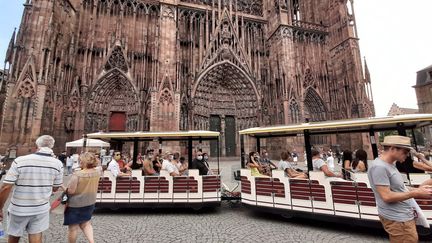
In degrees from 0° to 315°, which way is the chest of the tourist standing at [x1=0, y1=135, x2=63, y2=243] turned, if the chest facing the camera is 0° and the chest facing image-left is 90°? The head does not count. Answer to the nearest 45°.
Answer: approximately 180°

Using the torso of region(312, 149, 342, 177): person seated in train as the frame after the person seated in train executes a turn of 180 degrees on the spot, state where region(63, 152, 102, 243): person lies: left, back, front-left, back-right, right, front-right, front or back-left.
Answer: front-left

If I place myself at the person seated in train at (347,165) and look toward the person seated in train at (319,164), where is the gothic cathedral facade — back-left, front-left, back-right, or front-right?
front-right

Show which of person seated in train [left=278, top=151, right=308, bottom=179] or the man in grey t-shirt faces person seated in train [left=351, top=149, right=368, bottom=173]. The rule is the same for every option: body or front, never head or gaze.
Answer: person seated in train [left=278, top=151, right=308, bottom=179]

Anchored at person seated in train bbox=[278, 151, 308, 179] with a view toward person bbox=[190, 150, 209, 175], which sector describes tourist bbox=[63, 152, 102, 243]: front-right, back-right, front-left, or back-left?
front-left

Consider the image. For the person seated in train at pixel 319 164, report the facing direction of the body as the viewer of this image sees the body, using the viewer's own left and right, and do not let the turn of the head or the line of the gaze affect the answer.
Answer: facing to the right of the viewer

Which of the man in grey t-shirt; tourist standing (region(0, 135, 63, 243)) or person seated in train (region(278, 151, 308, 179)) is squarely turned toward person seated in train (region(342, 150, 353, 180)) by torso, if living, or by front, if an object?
person seated in train (region(278, 151, 308, 179))

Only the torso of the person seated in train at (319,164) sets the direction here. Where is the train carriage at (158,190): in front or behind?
behind

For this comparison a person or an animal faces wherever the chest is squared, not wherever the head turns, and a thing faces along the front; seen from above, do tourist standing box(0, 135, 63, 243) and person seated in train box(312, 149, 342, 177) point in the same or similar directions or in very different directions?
very different directions

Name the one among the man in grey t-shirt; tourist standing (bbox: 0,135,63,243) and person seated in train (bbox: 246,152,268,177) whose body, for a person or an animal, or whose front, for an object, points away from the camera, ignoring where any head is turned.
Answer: the tourist standing
